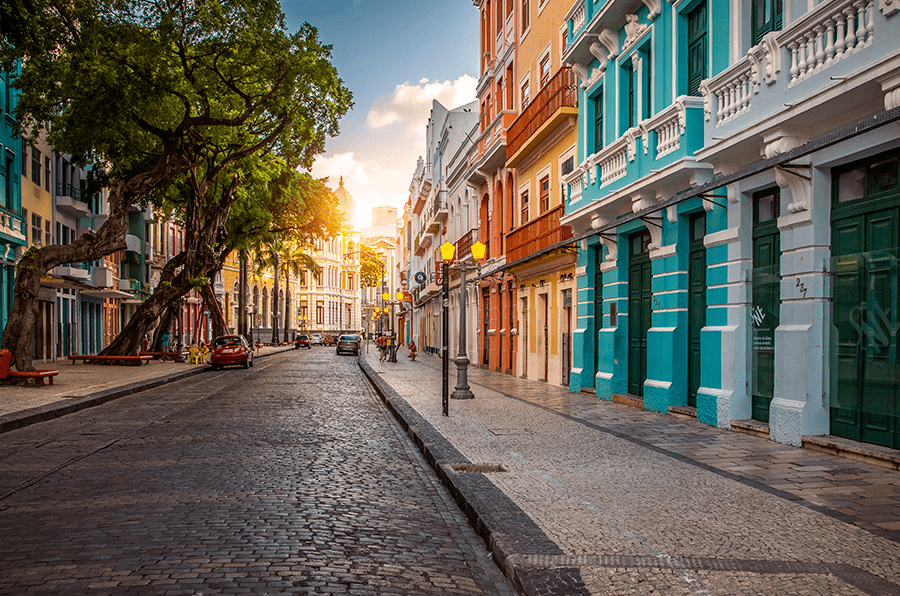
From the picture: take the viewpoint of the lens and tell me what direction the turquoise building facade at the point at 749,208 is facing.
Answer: facing the viewer and to the left of the viewer

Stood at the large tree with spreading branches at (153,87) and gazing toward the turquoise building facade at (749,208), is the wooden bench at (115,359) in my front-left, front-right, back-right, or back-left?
back-left

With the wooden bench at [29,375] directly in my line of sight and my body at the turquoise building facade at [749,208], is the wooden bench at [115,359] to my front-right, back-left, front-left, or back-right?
front-right

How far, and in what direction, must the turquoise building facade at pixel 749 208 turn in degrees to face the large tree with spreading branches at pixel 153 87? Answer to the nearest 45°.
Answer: approximately 90° to its right

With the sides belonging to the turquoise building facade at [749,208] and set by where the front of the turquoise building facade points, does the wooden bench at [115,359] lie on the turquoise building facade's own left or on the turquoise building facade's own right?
on the turquoise building facade's own right

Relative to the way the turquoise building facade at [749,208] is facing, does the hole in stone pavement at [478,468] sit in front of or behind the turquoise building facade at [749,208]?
in front
